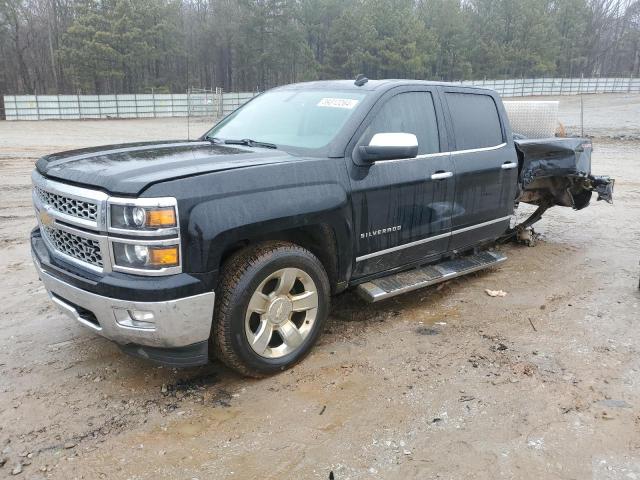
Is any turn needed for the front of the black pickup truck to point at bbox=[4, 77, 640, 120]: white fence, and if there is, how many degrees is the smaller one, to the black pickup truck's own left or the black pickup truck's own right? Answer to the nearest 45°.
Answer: approximately 135° to the black pickup truck's own right

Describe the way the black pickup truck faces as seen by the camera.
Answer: facing the viewer and to the left of the viewer
